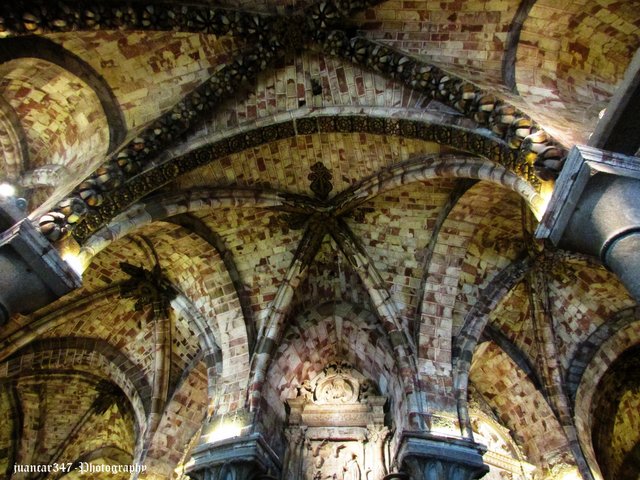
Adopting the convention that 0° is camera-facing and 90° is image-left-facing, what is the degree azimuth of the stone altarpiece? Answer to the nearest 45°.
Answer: approximately 0°

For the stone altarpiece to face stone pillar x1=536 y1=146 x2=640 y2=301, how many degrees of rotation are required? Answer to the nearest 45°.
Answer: approximately 45° to its left
